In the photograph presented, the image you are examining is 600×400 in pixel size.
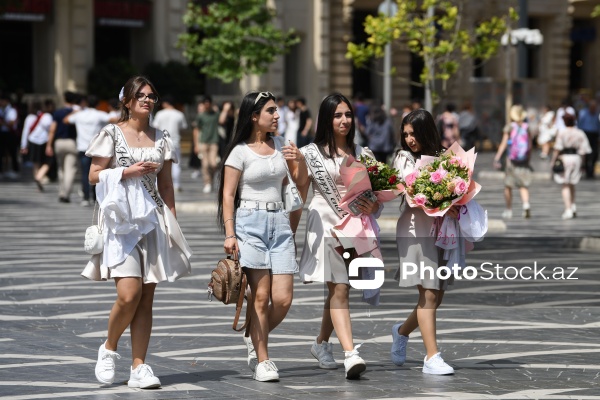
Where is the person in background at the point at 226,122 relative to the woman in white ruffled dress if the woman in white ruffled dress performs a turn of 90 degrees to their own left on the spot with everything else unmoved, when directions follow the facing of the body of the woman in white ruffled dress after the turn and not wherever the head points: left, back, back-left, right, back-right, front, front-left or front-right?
front-left

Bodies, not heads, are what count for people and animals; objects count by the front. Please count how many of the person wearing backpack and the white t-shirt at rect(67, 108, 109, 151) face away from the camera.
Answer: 2

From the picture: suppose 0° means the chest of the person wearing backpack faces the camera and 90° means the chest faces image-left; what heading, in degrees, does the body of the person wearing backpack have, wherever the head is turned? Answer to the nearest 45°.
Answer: approximately 180°

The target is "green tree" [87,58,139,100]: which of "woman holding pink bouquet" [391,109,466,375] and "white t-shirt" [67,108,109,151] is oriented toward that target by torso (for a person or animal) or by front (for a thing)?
the white t-shirt

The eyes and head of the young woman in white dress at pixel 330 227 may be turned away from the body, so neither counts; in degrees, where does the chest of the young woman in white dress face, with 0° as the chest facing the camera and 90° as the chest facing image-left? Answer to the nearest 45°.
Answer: approximately 315°

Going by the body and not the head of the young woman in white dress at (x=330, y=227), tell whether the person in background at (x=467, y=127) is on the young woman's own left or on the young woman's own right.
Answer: on the young woman's own left

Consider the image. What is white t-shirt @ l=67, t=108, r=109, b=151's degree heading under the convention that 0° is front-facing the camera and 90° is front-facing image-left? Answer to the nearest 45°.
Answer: approximately 180°

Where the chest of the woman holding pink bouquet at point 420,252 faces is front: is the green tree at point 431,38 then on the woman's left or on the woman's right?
on the woman's left

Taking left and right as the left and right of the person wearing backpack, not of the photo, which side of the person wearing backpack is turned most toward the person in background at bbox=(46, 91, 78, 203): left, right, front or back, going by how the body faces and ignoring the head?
left

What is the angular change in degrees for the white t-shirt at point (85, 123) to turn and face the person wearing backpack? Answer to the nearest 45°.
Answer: approximately 90° to its right
